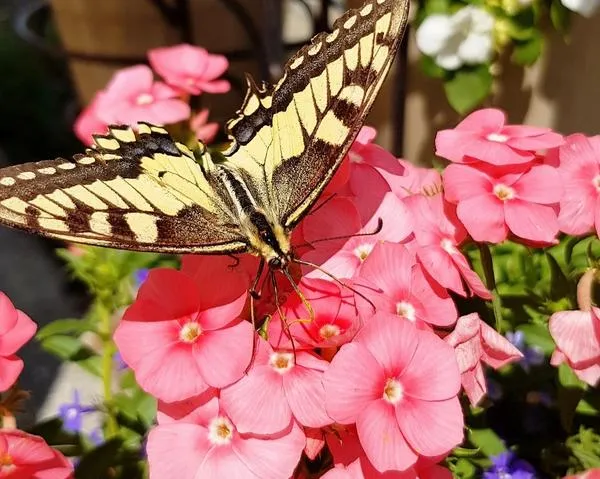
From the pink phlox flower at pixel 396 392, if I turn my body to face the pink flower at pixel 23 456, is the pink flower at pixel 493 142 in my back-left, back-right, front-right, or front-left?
back-right

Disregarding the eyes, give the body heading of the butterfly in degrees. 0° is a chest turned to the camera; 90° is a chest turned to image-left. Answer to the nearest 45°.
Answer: approximately 315°

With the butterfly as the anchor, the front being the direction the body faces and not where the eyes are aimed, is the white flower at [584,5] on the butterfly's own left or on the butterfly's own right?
on the butterfly's own left

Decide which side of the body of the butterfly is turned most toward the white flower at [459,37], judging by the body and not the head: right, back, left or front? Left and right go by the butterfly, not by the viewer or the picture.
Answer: left
